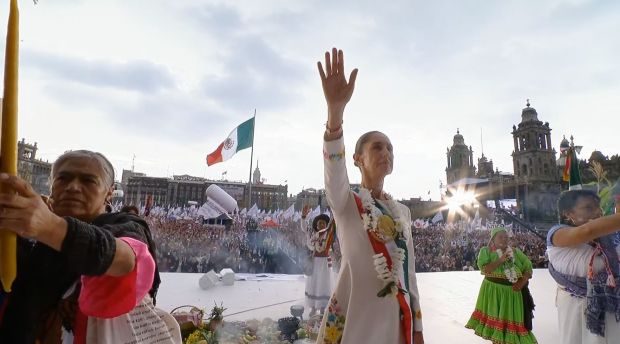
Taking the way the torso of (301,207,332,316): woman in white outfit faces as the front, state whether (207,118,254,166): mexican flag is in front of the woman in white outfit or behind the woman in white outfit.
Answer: behind

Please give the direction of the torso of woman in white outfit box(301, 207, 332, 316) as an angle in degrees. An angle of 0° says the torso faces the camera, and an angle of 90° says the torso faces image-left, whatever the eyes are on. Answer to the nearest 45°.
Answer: approximately 0°

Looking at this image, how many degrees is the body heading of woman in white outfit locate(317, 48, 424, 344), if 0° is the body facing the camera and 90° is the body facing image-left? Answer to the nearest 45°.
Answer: approximately 315°

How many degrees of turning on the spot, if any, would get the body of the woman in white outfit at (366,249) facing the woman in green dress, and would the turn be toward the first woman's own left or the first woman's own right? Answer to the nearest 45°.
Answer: approximately 90° to the first woman's own left

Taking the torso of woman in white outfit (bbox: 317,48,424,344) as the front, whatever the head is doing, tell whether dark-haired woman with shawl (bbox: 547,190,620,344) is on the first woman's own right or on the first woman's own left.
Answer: on the first woman's own left
